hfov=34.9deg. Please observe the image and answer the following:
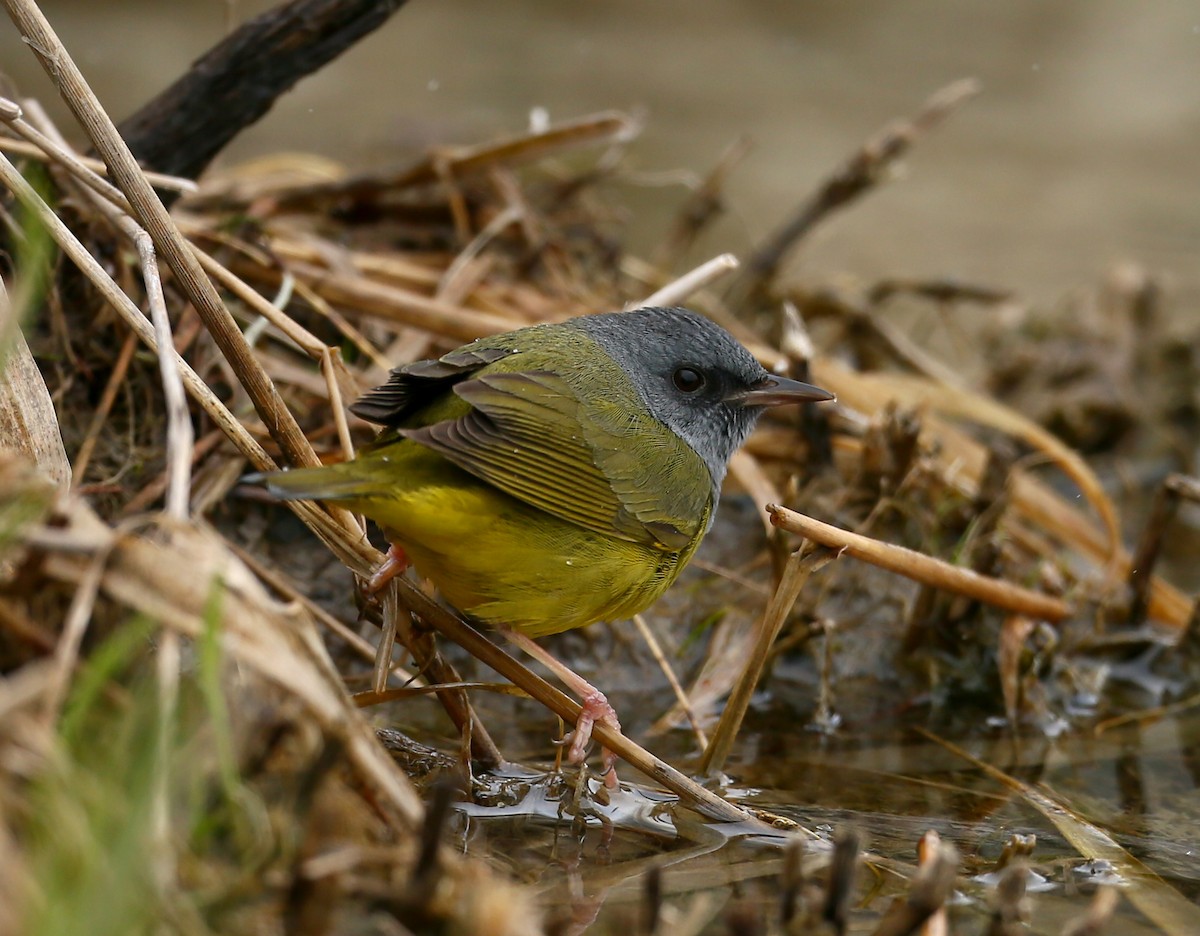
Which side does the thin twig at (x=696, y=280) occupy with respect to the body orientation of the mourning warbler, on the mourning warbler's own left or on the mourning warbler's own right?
on the mourning warbler's own left

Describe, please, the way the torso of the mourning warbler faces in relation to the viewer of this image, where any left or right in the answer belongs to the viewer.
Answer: facing to the right of the viewer

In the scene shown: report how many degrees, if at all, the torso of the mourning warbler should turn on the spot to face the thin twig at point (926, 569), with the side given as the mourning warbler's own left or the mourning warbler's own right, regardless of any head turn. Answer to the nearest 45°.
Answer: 0° — it already faces it

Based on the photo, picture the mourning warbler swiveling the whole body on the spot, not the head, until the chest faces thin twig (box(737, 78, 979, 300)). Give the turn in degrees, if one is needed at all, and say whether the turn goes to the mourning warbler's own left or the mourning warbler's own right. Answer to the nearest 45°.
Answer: approximately 45° to the mourning warbler's own left
